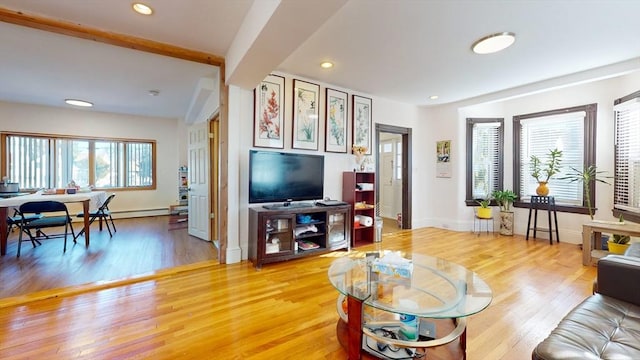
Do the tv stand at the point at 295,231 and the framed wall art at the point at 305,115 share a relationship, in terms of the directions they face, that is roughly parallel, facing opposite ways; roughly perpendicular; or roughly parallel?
roughly parallel

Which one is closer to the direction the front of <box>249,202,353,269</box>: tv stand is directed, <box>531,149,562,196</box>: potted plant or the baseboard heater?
the potted plant

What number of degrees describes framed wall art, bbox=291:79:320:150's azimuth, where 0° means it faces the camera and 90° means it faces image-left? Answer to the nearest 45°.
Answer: approximately 315°

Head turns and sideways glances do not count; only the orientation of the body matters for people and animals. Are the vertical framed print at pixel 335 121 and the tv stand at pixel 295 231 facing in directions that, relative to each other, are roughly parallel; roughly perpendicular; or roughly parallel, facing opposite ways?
roughly parallel

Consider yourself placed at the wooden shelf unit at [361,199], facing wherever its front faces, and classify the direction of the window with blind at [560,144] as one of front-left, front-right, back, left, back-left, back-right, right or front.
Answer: front-left

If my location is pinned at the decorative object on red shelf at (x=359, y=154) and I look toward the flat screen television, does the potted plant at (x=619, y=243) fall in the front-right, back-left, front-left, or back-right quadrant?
back-left

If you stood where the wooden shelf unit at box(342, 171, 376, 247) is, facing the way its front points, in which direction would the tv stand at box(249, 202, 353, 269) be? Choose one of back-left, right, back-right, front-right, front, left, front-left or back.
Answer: right

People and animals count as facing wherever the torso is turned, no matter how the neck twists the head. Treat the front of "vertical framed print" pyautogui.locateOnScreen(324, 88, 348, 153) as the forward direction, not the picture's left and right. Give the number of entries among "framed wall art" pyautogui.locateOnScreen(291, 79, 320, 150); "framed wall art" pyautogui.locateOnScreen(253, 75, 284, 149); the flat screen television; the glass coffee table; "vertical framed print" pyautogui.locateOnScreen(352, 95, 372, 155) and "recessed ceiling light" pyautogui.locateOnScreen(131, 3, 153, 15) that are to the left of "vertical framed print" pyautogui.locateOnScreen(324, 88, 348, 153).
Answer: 1

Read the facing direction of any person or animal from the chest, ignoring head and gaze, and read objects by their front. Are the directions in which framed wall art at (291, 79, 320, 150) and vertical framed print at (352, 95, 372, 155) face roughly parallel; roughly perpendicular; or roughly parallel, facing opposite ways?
roughly parallel

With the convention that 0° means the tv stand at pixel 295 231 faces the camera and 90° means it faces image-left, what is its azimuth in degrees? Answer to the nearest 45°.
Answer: approximately 315°

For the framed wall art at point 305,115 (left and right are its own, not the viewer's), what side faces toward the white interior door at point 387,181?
left

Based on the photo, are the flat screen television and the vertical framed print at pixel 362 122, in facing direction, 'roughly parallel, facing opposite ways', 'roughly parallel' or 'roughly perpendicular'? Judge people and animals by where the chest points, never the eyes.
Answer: roughly parallel

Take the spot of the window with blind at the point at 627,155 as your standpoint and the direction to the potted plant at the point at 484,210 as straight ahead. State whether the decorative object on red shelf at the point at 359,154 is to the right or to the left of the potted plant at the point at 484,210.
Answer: left

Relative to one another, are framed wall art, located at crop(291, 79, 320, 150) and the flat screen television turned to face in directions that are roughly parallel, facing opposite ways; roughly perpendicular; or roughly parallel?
roughly parallel

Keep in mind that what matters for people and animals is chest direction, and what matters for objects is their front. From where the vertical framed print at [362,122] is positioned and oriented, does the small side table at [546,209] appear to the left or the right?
on its left

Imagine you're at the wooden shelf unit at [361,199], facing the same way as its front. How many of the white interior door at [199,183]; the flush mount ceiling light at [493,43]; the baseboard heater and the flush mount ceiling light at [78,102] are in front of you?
1

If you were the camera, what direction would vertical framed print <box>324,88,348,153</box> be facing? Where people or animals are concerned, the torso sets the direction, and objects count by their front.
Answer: facing the viewer and to the right of the viewer

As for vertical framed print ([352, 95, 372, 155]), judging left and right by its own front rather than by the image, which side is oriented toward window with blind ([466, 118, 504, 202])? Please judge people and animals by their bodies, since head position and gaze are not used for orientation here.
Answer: left

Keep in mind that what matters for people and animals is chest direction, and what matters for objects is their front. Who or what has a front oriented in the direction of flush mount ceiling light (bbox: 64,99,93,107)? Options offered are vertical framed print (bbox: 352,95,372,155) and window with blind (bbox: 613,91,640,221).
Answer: the window with blind
